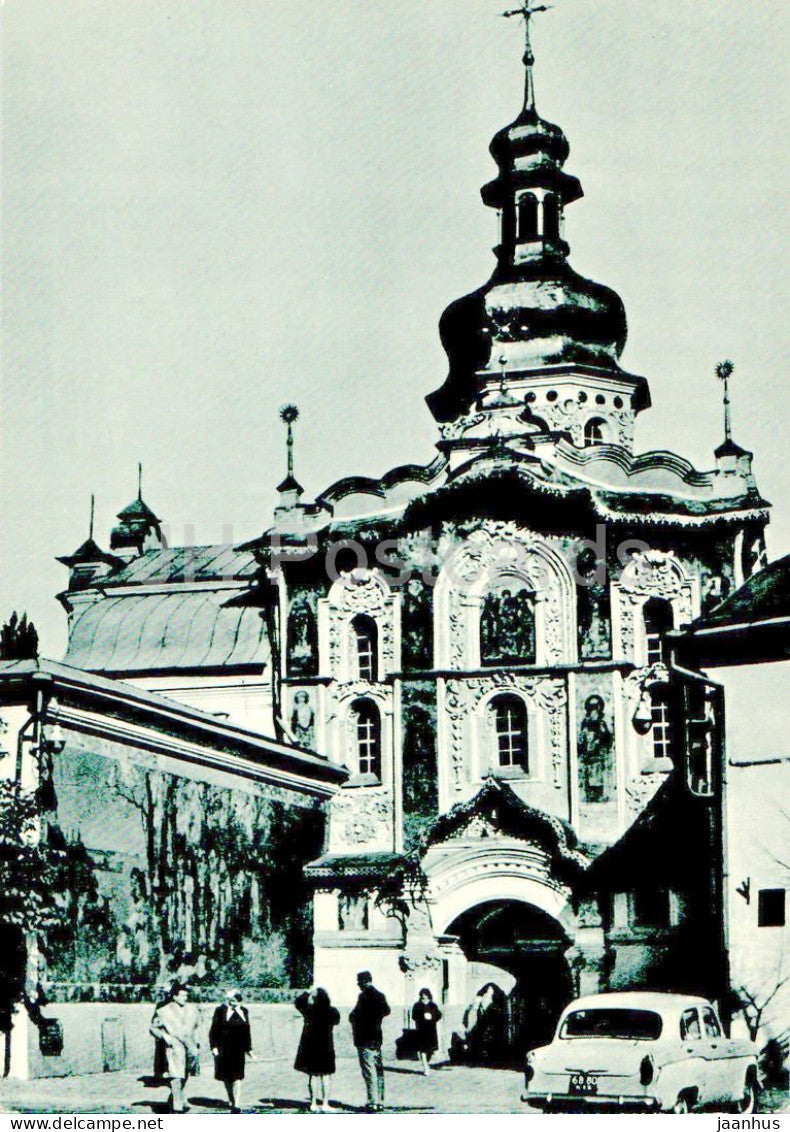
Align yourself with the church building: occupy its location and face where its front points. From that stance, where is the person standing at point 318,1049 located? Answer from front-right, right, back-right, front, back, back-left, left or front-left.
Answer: front

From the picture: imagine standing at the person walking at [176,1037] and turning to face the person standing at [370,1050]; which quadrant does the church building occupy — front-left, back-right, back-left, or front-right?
front-left

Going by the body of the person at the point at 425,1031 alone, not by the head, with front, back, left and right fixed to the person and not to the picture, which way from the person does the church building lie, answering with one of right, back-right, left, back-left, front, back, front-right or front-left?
back

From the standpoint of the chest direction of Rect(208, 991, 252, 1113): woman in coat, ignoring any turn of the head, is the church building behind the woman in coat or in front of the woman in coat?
behind

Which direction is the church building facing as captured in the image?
toward the camera

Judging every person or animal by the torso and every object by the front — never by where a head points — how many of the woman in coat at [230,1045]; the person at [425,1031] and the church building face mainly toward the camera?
3

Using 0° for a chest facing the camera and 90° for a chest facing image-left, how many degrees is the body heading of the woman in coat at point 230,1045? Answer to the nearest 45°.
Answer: approximately 0°

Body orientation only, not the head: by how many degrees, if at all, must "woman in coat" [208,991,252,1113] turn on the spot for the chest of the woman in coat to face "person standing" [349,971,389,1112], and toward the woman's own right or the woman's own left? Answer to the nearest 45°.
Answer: approximately 90° to the woman's own left

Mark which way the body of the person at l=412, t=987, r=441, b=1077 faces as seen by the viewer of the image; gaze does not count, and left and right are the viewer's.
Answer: facing the viewer

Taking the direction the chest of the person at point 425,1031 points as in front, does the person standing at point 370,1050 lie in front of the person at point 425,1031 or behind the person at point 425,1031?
in front
